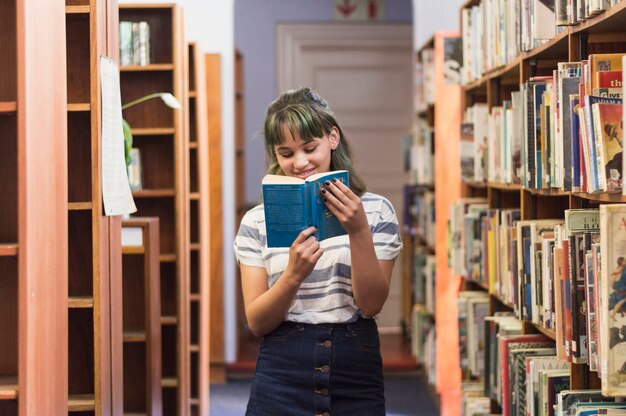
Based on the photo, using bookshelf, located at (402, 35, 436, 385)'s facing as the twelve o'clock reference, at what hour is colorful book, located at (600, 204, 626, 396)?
The colorful book is roughly at 9 o'clock from the bookshelf.

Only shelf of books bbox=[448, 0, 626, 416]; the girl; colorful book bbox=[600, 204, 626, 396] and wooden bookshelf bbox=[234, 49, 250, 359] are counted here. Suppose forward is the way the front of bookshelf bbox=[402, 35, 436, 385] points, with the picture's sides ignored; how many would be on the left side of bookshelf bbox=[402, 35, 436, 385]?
3

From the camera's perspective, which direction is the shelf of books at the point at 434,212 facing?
to the viewer's left

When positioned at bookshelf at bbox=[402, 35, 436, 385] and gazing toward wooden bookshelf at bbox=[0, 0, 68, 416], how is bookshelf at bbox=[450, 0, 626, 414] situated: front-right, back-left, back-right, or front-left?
front-left

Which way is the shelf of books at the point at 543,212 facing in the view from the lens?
facing the viewer and to the left of the viewer

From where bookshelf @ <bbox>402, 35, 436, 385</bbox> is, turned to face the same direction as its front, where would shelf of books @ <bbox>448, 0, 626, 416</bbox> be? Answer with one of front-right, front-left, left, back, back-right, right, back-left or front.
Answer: left

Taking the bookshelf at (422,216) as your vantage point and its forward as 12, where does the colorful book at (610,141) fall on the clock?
The colorful book is roughly at 9 o'clock from the bookshelf.

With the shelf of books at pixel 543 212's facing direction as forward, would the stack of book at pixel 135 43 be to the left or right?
on its right

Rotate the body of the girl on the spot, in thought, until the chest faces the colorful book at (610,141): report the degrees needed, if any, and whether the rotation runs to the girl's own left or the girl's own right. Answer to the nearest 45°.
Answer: approximately 90° to the girl's own left

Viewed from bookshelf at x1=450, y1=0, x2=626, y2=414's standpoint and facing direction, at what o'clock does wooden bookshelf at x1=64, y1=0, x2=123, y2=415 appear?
The wooden bookshelf is roughly at 1 o'clock from the bookshelf.

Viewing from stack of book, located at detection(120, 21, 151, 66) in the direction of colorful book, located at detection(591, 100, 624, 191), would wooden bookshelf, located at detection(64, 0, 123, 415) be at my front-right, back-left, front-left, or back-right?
front-right

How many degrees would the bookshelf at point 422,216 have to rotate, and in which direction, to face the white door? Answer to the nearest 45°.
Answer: approximately 90° to its right

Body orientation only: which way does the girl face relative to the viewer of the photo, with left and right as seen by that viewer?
facing the viewer

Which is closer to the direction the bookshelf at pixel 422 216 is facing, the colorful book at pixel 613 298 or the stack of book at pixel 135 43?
the stack of book

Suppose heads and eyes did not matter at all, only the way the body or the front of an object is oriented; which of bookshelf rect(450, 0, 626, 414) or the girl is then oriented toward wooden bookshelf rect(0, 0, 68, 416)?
the bookshelf
